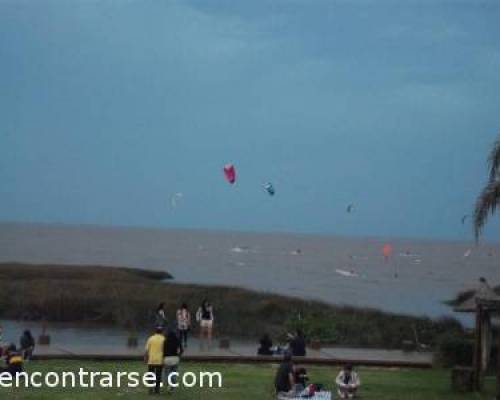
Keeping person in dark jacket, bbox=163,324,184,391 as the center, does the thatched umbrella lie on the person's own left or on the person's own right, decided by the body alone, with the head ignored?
on the person's own right

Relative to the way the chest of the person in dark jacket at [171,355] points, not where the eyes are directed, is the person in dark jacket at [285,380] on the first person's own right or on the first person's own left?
on the first person's own right

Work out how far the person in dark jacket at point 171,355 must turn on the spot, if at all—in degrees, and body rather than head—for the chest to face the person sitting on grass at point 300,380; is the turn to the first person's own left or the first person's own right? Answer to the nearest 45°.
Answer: approximately 90° to the first person's own right

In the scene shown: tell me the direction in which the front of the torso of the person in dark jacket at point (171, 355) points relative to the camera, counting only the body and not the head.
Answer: away from the camera
